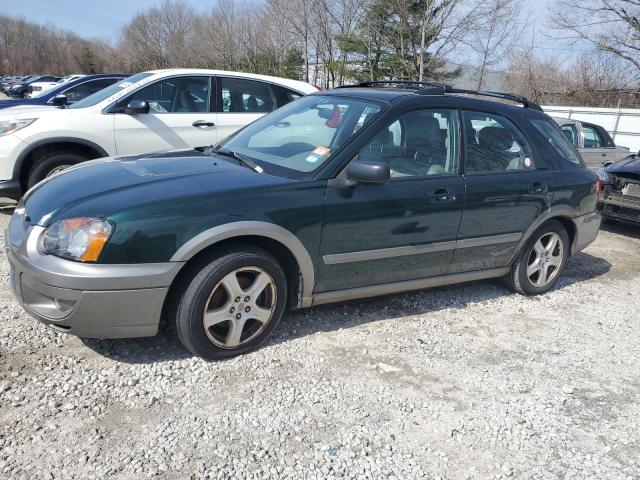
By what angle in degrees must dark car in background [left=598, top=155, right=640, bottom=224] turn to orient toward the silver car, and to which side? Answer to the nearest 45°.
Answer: approximately 135° to its right

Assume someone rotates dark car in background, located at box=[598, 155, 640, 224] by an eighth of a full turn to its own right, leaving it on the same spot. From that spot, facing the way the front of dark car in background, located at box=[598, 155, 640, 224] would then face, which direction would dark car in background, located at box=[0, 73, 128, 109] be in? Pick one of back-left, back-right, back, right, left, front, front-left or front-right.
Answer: front

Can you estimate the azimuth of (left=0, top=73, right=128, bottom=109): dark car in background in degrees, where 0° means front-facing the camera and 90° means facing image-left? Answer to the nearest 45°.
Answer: approximately 90°

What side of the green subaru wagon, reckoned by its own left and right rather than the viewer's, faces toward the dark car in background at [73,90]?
right

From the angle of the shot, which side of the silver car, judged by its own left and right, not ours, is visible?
left

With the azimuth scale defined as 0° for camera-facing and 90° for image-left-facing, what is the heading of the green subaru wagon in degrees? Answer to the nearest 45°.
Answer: approximately 45°

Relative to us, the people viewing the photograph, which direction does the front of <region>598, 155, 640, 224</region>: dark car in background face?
facing the viewer and to the left of the viewer

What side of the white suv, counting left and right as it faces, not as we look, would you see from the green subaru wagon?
left

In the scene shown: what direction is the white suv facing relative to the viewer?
to the viewer's left

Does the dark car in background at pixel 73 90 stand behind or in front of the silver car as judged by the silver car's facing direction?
in front

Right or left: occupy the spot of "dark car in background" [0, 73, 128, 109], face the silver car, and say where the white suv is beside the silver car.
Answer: right

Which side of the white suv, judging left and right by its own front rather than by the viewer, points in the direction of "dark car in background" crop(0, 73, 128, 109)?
right

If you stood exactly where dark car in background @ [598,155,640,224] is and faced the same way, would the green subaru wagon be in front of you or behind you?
in front
